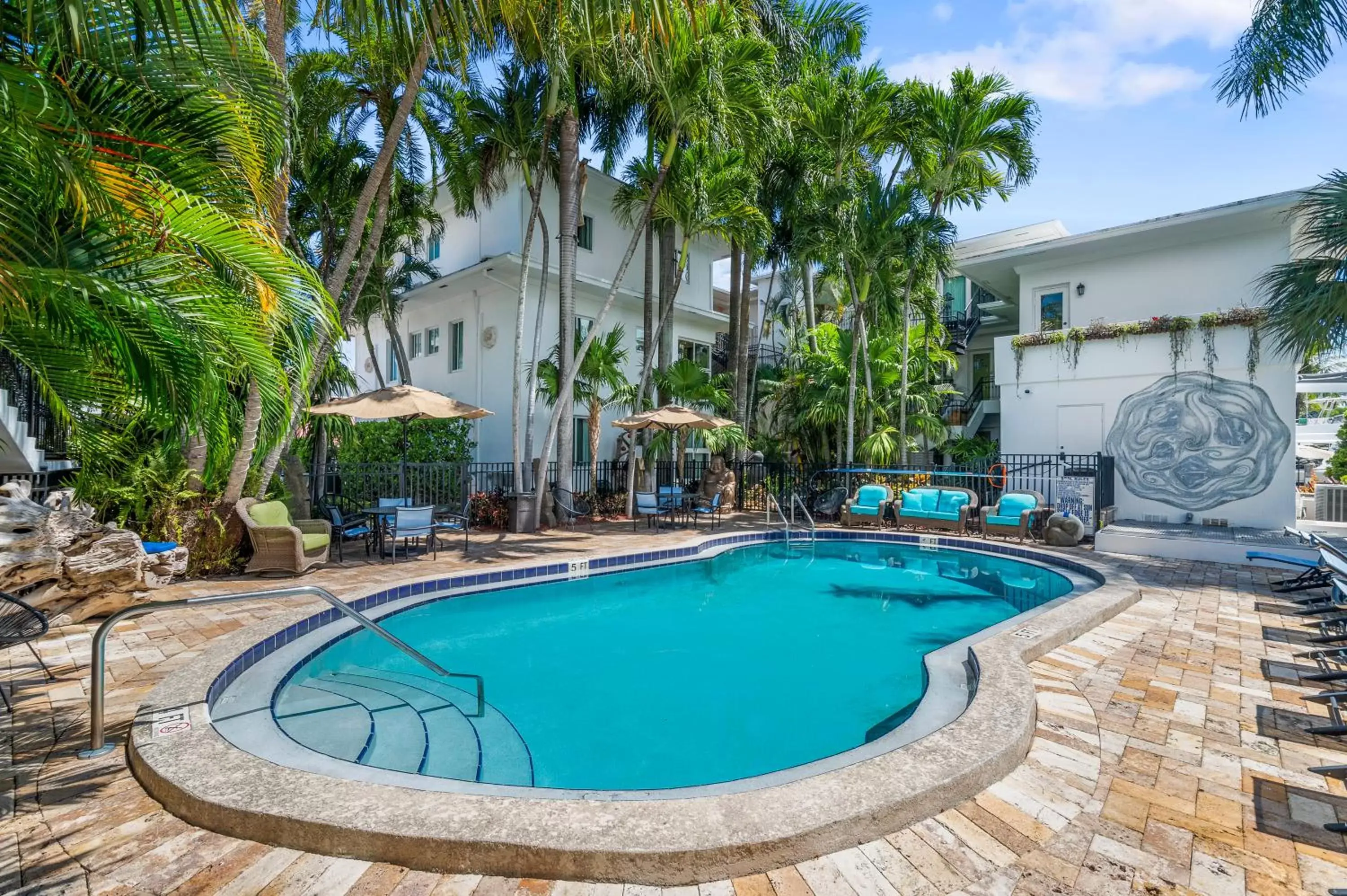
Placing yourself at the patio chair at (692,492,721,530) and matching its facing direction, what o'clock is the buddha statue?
The buddha statue is roughly at 3 o'clock from the patio chair.

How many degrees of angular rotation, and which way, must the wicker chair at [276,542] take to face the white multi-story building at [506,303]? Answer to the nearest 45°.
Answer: approximately 90° to its left

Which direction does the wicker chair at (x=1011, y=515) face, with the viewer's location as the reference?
facing the viewer and to the left of the viewer

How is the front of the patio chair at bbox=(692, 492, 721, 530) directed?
to the viewer's left

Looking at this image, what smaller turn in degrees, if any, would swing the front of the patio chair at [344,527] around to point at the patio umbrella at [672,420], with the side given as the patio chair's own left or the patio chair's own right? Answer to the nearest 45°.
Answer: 0° — it already faces it

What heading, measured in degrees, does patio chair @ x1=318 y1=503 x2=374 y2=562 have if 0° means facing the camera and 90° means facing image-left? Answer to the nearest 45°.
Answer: approximately 270°

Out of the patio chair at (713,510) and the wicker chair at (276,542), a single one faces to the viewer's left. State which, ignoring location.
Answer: the patio chair

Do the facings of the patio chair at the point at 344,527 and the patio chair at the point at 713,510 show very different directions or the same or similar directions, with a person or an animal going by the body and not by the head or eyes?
very different directions

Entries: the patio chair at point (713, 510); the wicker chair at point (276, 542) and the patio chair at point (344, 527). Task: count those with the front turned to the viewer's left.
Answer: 1

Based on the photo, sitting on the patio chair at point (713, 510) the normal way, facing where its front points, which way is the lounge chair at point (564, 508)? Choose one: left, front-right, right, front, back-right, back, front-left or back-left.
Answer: front

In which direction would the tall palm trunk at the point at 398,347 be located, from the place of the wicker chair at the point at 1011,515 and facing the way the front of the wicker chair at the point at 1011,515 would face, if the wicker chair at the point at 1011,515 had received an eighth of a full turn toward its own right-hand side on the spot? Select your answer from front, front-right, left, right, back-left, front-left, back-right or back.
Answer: front
